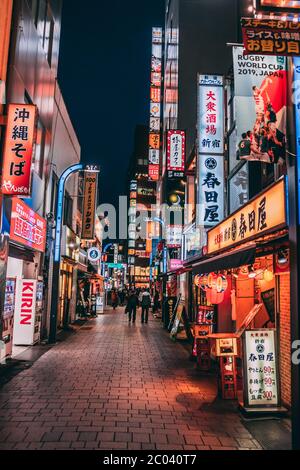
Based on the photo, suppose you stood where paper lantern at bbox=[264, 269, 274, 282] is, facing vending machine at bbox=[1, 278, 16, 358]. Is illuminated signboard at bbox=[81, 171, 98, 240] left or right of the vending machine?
right

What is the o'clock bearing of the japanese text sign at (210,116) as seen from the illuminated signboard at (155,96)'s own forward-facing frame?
The japanese text sign is roughly at 12 o'clock from the illuminated signboard.

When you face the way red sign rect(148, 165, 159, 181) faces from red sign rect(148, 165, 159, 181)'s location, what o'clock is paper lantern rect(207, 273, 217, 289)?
The paper lantern is roughly at 12 o'clock from the red sign.
